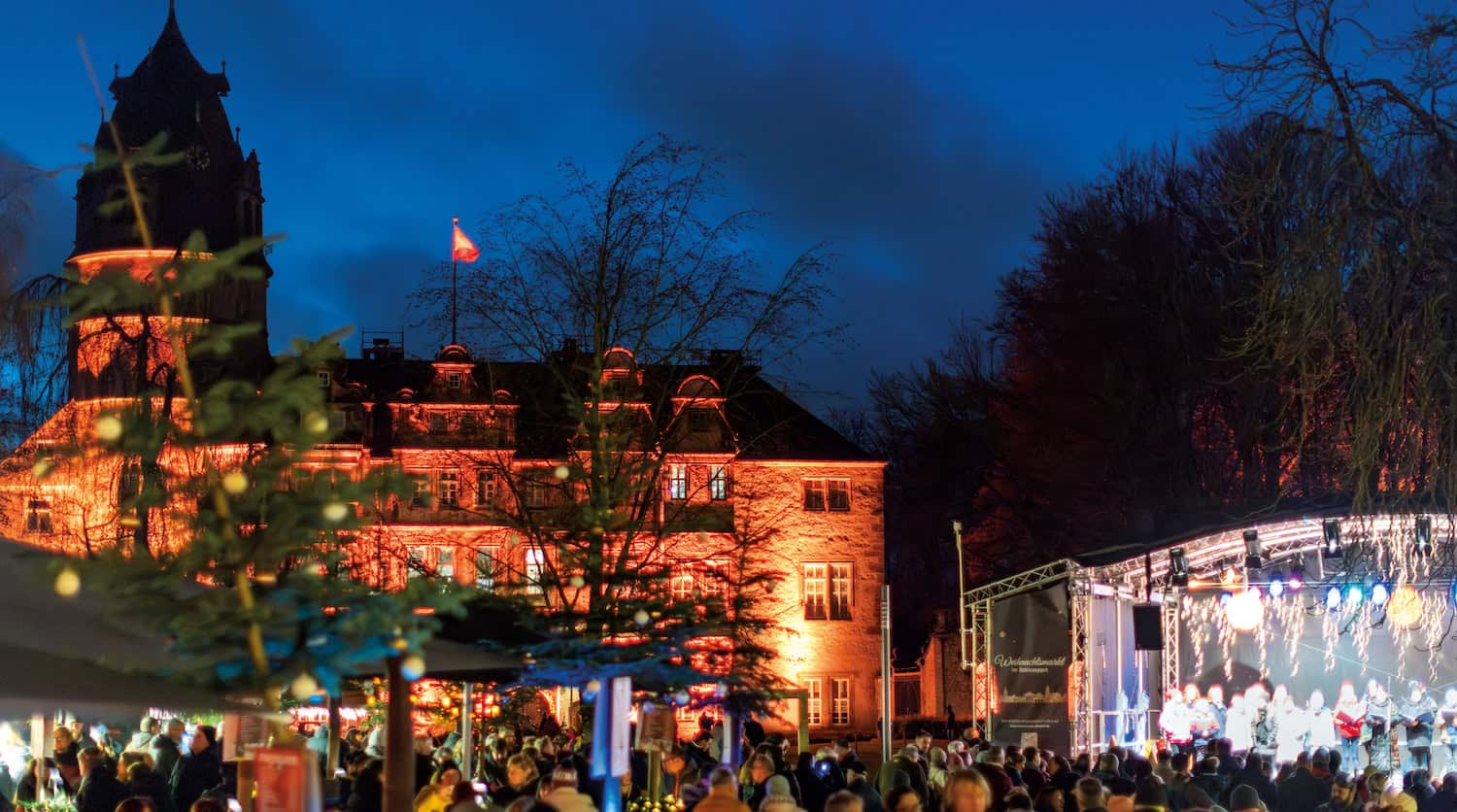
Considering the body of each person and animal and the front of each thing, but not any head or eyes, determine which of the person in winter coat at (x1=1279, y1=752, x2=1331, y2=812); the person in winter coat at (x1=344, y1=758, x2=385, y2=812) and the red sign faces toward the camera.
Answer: the red sign

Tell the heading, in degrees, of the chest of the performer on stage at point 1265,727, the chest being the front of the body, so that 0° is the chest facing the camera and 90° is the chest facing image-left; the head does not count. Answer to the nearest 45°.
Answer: approximately 45°

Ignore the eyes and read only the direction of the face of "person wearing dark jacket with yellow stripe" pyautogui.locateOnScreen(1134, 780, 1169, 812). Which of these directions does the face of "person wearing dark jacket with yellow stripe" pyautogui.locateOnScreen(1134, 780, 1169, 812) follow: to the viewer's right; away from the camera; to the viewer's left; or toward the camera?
away from the camera

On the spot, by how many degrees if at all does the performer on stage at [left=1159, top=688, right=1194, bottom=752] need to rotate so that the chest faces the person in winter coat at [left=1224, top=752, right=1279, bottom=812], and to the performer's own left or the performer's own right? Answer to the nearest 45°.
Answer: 0° — they already face them

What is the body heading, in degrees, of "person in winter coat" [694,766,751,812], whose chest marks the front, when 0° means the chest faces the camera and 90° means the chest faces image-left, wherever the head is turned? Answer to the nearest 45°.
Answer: approximately 180°

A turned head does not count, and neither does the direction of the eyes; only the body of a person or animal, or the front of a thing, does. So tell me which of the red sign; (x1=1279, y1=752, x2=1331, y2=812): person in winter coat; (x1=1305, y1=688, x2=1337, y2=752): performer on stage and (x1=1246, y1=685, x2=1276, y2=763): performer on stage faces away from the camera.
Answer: the person in winter coat

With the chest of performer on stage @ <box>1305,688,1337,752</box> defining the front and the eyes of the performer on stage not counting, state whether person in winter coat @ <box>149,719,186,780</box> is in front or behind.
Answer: in front

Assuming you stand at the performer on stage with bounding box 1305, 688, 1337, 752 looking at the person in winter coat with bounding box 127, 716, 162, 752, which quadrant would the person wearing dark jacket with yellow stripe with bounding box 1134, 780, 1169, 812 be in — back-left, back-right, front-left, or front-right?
front-left

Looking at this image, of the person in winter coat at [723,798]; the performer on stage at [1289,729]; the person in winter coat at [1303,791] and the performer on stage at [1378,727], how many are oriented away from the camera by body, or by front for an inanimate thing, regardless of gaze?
2

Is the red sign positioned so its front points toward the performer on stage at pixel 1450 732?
no

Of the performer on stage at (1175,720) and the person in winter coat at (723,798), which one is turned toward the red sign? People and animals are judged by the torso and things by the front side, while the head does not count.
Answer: the performer on stage

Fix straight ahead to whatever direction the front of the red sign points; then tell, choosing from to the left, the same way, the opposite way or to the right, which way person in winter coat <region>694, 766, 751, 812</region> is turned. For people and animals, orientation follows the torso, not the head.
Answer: the opposite way

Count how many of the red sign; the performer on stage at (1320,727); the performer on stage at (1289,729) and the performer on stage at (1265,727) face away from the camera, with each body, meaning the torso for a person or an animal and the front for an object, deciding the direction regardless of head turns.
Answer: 0

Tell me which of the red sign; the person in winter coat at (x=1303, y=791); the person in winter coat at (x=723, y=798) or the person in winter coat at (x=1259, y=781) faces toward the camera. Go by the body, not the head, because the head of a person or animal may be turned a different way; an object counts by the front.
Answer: the red sign
